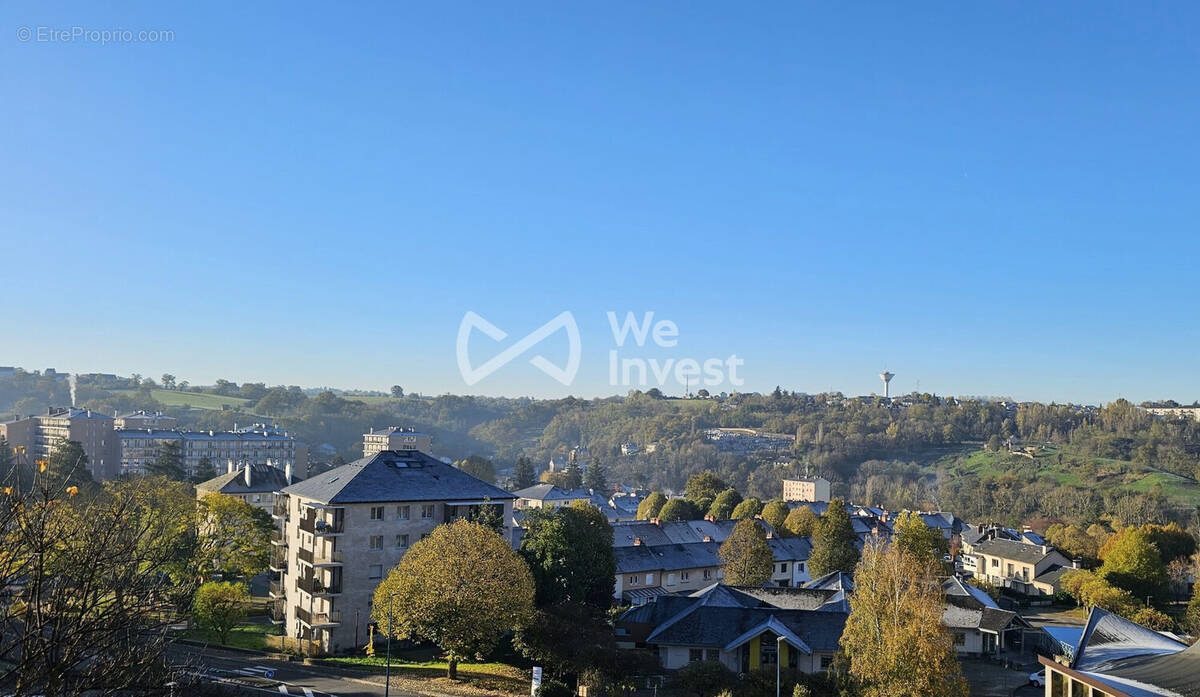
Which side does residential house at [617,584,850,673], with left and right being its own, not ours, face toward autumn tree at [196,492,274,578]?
right

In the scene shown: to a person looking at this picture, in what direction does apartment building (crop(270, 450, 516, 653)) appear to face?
facing the viewer and to the left of the viewer

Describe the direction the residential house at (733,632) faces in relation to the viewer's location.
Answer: facing the viewer

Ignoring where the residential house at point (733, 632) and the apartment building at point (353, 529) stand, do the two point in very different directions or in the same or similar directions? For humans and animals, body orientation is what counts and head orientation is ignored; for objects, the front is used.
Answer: same or similar directions

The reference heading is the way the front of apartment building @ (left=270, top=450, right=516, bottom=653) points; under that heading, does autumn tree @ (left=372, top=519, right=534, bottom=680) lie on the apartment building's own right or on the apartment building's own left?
on the apartment building's own left

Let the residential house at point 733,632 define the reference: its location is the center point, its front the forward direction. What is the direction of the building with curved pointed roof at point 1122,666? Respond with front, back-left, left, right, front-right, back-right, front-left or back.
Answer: front-left

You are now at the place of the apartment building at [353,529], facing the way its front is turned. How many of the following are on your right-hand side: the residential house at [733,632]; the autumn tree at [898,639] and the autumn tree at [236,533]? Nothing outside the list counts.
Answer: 1

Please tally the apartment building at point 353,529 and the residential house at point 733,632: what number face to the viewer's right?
0

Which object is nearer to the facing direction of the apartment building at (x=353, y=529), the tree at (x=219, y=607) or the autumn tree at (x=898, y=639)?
the tree

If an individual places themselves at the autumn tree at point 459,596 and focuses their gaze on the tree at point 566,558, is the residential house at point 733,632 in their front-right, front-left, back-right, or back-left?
front-right

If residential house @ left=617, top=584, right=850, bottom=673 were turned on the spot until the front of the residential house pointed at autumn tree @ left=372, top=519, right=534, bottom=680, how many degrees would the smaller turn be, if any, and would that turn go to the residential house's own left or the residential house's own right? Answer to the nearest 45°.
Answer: approximately 45° to the residential house's own right
